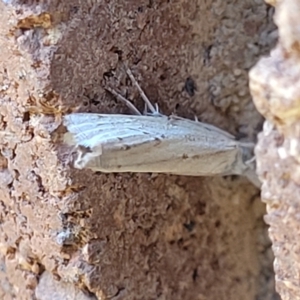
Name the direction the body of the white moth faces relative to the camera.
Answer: to the viewer's right
